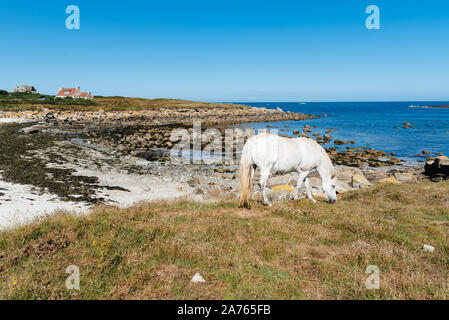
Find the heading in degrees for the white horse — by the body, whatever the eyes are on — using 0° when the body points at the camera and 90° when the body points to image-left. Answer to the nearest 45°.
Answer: approximately 270°

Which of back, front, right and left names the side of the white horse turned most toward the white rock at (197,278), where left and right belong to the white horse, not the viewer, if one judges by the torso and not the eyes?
right

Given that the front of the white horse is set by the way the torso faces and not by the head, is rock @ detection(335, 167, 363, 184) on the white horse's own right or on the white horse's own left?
on the white horse's own left

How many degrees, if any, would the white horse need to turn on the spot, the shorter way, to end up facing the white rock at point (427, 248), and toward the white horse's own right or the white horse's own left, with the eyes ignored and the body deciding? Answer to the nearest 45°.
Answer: approximately 45° to the white horse's own right

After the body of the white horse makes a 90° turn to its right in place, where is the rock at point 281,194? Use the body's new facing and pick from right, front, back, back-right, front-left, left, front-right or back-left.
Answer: back

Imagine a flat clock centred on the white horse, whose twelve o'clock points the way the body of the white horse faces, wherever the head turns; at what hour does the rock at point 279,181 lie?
The rock is roughly at 9 o'clock from the white horse.
